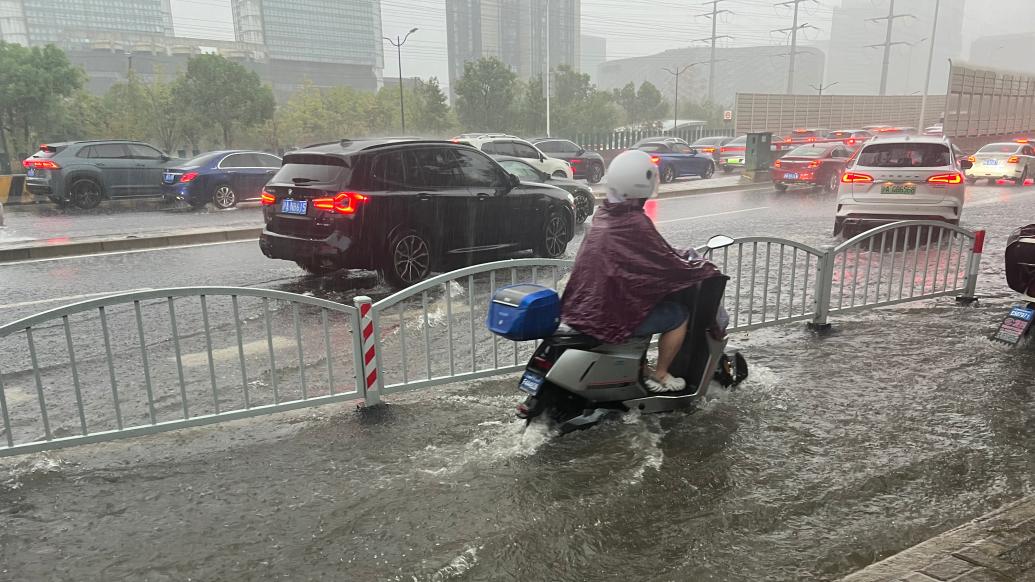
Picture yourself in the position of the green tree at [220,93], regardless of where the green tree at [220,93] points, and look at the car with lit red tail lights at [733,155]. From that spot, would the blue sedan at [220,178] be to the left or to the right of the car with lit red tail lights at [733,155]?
right

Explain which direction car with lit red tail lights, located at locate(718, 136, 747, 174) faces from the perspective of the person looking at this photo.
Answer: facing away from the viewer and to the right of the viewer

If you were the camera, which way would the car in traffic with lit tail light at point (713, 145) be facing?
facing away from the viewer and to the right of the viewer

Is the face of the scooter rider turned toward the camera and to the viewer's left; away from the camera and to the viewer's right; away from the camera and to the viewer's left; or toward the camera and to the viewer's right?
away from the camera and to the viewer's right

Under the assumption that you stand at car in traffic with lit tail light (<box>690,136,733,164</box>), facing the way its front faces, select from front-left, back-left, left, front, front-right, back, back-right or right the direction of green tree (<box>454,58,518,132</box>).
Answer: left

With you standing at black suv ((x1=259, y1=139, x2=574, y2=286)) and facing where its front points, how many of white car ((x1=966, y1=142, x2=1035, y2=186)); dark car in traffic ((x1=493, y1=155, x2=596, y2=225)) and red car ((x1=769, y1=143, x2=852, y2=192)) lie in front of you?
3

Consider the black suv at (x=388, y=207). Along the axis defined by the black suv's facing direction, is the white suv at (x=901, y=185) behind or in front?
in front

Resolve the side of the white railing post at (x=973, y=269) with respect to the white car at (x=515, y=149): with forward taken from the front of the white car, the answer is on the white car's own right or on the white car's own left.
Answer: on the white car's own right

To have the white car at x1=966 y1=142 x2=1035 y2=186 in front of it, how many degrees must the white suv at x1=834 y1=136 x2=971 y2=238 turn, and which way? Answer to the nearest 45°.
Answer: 0° — it already faces it

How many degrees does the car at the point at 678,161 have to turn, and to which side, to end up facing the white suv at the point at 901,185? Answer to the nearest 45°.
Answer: approximately 135° to its right

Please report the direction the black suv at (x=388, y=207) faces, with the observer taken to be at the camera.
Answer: facing away from the viewer and to the right of the viewer

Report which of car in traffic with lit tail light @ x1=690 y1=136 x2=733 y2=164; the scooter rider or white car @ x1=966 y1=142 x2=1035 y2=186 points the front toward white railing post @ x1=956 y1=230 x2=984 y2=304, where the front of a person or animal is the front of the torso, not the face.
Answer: the scooter rider

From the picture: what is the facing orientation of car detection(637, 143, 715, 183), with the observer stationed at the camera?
facing away from the viewer and to the right of the viewer

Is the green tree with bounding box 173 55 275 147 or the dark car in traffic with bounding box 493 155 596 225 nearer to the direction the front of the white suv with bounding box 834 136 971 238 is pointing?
the green tree

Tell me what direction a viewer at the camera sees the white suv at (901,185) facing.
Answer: facing away from the viewer
